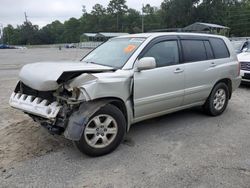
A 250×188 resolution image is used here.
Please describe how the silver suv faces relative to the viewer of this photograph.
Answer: facing the viewer and to the left of the viewer
